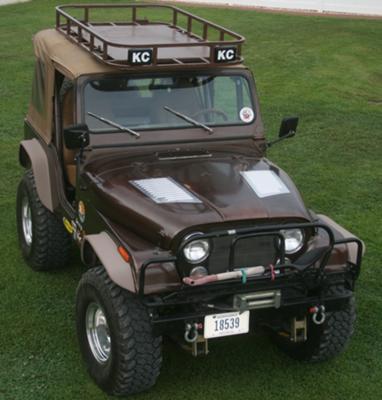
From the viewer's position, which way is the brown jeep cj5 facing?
facing the viewer and to the right of the viewer
